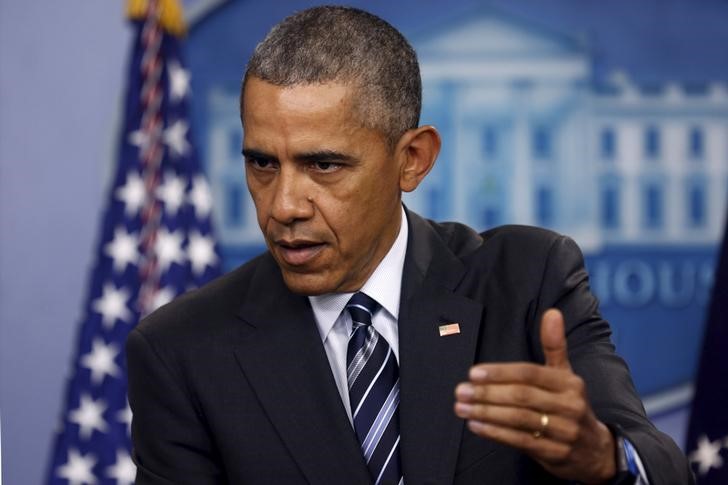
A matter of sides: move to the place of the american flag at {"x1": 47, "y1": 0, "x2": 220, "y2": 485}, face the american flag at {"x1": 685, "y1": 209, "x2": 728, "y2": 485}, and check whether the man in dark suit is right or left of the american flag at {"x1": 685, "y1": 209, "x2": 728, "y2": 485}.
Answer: right

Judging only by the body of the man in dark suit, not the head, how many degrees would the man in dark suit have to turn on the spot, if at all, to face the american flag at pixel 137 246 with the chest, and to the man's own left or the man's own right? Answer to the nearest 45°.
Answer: approximately 135° to the man's own right

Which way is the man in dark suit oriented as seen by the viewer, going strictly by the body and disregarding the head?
toward the camera

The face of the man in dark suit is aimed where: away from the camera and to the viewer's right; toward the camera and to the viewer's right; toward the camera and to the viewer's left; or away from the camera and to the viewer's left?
toward the camera and to the viewer's left

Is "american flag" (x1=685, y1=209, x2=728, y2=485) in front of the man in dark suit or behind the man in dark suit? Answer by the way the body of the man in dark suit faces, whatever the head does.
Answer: behind
